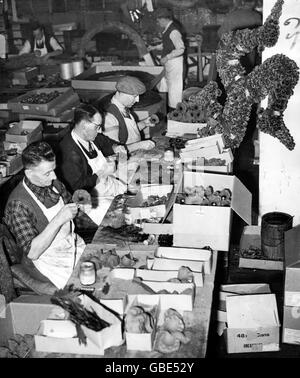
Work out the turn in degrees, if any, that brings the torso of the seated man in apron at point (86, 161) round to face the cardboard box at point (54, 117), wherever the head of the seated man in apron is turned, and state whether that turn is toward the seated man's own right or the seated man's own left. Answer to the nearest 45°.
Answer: approximately 135° to the seated man's own left

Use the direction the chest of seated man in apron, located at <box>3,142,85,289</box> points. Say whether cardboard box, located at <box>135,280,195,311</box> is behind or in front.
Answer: in front

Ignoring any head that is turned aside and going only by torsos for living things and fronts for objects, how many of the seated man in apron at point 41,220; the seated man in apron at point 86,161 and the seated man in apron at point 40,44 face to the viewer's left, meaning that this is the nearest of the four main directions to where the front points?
0

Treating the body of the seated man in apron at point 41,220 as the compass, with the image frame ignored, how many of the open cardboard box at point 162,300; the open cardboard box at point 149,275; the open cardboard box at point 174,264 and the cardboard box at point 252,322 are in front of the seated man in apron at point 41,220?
4

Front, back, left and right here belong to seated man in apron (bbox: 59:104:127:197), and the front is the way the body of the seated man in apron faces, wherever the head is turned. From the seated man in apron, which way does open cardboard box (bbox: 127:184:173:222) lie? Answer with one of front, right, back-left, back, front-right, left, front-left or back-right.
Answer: front

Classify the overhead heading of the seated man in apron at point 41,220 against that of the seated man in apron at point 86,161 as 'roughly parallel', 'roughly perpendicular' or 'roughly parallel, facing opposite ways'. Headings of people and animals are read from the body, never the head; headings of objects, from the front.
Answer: roughly parallel

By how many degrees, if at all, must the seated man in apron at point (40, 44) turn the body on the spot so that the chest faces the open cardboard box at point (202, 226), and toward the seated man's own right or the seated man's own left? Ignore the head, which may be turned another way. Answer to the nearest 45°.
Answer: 0° — they already face it

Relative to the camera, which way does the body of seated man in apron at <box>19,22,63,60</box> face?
toward the camera

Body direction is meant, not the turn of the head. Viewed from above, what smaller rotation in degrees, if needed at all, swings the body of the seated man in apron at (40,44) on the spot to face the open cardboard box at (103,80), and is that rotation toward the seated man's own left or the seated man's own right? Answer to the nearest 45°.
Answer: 0° — they already face it

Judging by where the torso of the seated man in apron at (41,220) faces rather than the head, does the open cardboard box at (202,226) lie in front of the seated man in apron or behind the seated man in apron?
in front

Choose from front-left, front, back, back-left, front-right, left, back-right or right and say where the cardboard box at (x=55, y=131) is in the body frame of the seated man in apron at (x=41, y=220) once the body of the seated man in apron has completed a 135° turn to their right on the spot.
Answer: right

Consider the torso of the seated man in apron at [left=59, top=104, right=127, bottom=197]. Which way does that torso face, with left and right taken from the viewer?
facing the viewer and to the right of the viewer

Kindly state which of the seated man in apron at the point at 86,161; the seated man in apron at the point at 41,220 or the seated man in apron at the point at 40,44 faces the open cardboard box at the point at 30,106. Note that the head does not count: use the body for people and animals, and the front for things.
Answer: the seated man in apron at the point at 40,44

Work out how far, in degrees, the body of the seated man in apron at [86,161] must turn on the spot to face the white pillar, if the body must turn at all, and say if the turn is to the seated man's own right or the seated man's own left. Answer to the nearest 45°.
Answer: approximately 45° to the seated man's own left

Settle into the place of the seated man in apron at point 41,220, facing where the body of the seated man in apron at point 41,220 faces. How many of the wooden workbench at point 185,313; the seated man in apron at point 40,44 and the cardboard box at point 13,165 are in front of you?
1

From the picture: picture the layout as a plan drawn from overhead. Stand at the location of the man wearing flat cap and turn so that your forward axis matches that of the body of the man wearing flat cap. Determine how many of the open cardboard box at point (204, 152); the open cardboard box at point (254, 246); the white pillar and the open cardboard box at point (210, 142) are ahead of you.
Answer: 4
